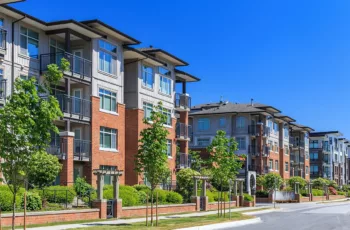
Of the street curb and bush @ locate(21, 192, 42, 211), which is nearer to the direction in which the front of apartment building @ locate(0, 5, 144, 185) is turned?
the street curb

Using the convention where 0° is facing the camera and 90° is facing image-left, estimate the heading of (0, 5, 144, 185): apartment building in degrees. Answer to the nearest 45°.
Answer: approximately 315°

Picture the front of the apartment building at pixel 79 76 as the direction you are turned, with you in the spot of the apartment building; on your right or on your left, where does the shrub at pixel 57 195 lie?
on your right

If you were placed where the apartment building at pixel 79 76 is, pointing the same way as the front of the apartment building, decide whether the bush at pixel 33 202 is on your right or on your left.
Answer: on your right

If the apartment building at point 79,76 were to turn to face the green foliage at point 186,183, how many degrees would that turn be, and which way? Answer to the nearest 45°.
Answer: approximately 90° to its left
